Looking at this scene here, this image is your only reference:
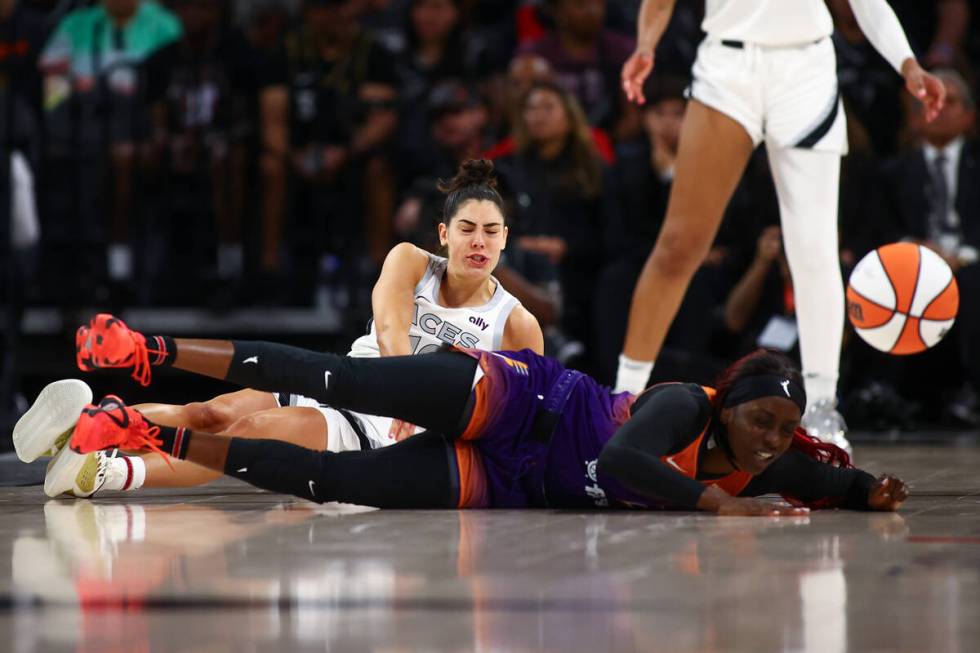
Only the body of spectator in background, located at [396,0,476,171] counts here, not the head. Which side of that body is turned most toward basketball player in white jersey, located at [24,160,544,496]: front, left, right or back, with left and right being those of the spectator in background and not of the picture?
front

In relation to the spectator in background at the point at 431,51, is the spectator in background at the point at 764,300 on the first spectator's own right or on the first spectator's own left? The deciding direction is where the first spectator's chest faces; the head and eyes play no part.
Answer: on the first spectator's own left

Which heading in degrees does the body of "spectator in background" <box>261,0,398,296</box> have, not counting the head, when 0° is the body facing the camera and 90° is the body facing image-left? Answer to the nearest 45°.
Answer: approximately 0°
